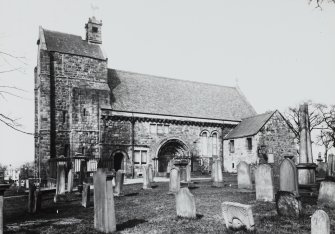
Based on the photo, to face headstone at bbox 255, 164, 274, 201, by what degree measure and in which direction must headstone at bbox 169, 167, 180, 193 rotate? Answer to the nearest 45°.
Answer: approximately 90° to its left

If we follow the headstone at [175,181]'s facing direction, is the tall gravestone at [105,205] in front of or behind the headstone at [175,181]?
in front

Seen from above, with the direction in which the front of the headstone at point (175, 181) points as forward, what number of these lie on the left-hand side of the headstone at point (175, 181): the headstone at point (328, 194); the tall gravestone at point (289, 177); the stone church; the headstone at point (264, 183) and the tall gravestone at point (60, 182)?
3

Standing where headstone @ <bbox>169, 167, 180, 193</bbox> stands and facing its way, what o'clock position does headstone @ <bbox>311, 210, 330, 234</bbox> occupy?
headstone @ <bbox>311, 210, 330, 234</bbox> is roughly at 10 o'clock from headstone @ <bbox>169, 167, 180, 193</bbox>.

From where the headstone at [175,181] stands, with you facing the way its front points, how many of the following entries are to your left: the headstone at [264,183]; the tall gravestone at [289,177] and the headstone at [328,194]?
3

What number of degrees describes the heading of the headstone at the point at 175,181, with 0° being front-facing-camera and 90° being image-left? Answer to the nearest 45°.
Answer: approximately 45°

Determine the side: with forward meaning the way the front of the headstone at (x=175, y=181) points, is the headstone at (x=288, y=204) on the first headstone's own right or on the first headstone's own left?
on the first headstone's own left

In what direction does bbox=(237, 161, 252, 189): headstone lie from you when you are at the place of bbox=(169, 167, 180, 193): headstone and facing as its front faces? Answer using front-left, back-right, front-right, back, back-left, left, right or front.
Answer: back-left

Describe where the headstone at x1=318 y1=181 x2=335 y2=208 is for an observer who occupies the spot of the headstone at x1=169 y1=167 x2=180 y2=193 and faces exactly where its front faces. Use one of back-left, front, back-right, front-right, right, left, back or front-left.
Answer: left

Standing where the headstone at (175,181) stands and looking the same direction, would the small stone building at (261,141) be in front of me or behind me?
behind

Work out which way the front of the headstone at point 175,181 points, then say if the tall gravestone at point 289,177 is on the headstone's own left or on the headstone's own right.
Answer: on the headstone's own left

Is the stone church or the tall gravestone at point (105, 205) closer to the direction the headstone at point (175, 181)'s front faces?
the tall gravestone
